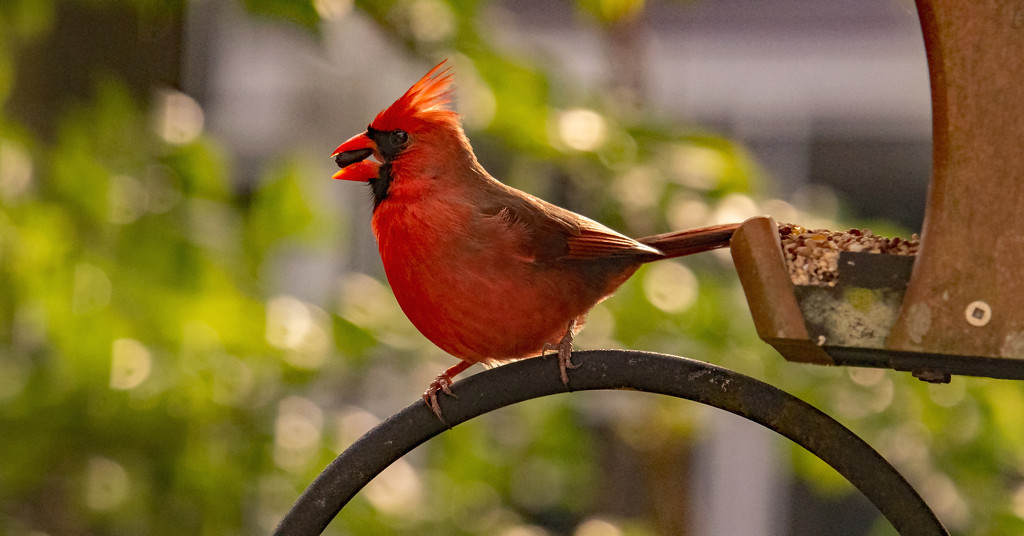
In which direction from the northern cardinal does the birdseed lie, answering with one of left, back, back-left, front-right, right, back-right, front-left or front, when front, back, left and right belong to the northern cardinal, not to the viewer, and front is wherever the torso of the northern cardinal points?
back-left

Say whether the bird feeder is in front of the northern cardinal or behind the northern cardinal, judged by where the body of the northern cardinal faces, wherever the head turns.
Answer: behind

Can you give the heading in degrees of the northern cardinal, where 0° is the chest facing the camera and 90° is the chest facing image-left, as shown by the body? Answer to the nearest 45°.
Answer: approximately 90°
